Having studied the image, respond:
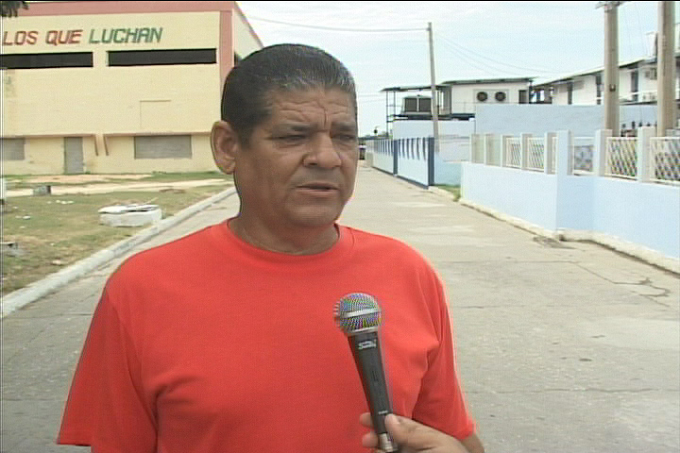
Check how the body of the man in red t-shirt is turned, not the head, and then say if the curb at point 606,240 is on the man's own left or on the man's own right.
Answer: on the man's own left

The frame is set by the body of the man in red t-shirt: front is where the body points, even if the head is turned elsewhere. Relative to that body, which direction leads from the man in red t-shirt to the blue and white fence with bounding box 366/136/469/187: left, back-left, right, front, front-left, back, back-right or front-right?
back-left

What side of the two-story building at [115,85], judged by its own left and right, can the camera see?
front

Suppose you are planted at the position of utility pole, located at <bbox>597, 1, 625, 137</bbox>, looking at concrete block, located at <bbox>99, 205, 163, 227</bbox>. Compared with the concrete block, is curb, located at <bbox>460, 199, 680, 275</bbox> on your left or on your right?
left

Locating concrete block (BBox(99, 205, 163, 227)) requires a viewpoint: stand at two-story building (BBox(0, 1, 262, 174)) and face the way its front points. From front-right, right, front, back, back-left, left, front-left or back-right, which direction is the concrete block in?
front

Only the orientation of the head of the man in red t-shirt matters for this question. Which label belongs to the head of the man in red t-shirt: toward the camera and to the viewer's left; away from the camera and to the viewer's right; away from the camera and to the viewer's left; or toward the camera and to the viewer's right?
toward the camera and to the viewer's right

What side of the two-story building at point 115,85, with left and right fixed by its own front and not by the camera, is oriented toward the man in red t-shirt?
front

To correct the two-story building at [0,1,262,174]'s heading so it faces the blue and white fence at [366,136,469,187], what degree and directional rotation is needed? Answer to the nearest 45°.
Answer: approximately 45° to its left

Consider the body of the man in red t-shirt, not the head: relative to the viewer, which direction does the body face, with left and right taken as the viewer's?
facing the viewer and to the right of the viewer

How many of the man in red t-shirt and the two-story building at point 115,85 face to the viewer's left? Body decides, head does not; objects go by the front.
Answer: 0

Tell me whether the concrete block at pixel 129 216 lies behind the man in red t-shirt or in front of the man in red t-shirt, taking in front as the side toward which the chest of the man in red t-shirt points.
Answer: behind

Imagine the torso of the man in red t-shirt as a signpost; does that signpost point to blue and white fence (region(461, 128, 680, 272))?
no
